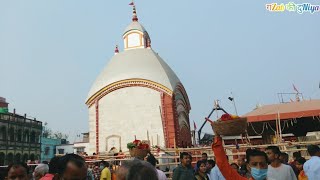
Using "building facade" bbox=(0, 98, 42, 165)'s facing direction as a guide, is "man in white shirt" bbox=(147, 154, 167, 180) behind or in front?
in front

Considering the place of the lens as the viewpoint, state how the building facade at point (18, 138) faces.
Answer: facing the viewer and to the right of the viewer

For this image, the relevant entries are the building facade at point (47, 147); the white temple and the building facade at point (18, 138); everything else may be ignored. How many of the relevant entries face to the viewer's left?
0

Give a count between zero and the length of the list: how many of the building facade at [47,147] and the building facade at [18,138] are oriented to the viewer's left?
0

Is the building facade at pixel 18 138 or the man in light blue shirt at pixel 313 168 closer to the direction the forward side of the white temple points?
the man in light blue shirt
